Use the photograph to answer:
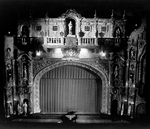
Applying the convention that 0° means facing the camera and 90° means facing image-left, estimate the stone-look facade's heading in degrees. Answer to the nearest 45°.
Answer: approximately 0°
